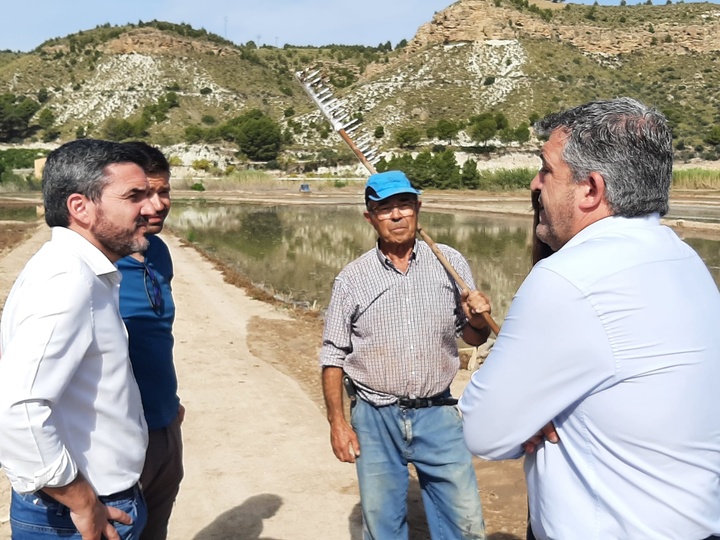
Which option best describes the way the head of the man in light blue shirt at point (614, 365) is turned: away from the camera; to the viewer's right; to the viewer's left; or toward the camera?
to the viewer's left

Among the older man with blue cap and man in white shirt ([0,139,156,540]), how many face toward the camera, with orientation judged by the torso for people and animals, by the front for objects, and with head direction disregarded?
1

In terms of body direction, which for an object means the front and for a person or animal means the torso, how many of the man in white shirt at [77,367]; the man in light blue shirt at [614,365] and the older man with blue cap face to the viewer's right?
1

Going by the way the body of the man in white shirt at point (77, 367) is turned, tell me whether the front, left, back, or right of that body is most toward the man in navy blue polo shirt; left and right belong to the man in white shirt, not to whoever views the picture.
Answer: left

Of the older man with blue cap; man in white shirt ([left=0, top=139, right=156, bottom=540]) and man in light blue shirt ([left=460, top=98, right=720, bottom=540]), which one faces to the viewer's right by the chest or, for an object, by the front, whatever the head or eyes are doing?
man in white shirt ([left=0, top=139, right=156, bottom=540])

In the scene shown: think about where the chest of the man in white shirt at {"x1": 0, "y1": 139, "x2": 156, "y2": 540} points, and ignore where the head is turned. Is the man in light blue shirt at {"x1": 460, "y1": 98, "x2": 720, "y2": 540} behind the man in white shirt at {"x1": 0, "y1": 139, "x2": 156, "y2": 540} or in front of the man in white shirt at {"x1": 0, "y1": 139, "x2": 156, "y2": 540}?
in front

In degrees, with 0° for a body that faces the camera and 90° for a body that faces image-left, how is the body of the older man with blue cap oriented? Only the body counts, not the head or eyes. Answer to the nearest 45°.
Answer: approximately 0°

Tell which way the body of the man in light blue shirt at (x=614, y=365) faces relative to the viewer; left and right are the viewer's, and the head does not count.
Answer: facing away from the viewer and to the left of the viewer

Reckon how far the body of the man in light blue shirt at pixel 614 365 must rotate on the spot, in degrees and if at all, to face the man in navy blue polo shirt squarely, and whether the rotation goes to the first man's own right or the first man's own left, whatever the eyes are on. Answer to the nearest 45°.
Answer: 0° — they already face them

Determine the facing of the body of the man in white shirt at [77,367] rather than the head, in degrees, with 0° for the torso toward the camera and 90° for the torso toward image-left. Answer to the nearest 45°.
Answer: approximately 270°

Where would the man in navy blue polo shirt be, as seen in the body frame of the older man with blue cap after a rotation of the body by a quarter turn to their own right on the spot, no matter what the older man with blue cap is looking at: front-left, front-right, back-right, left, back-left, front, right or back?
front

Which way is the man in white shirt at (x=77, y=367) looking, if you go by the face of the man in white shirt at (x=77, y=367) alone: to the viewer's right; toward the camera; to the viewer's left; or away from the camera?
to the viewer's right

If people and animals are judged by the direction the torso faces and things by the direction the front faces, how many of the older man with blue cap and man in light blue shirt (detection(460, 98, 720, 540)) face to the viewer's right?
0
